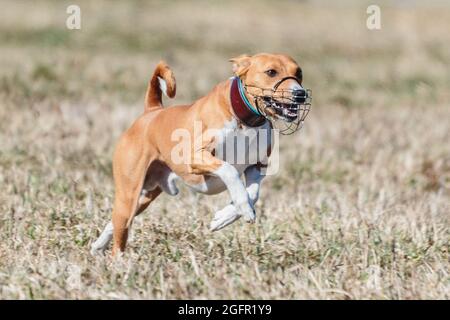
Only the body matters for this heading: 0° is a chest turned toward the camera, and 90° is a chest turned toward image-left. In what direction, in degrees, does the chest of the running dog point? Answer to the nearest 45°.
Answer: approximately 315°
